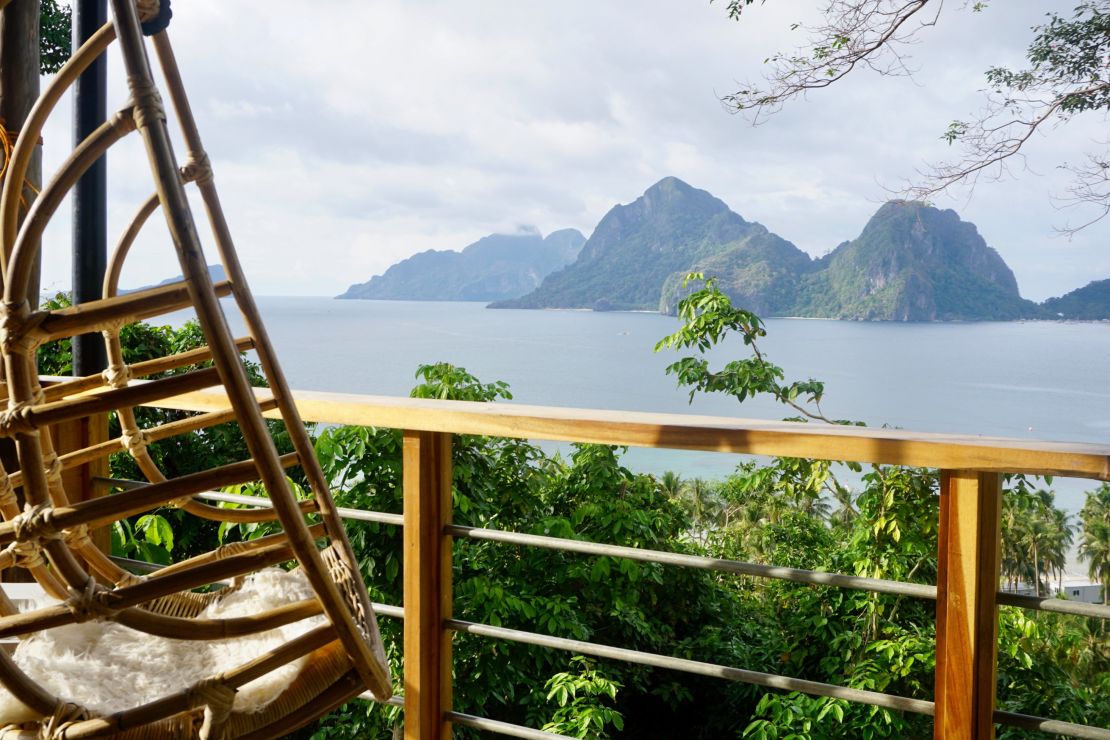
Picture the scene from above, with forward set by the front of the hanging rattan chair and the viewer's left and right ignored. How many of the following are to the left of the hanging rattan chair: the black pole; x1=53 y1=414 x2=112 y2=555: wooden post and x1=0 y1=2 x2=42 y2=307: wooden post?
3

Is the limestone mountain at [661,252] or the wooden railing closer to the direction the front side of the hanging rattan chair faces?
the wooden railing

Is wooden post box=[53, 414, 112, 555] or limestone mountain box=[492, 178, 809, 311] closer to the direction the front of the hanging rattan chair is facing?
the limestone mountain

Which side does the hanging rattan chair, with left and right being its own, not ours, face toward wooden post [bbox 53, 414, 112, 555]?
left

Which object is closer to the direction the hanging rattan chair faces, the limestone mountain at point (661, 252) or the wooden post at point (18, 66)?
the limestone mountain

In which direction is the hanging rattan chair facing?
to the viewer's right

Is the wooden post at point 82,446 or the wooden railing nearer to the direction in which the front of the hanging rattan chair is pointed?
the wooden railing

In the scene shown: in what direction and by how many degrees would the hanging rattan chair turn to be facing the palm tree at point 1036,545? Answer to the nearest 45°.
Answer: approximately 45° to its left

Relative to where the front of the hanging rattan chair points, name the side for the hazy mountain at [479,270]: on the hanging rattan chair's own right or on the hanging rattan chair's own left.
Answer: on the hanging rattan chair's own left

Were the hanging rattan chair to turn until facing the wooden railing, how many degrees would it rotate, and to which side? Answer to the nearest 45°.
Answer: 0° — it already faces it

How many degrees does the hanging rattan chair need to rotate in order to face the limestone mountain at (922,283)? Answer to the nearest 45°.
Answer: approximately 45° to its left

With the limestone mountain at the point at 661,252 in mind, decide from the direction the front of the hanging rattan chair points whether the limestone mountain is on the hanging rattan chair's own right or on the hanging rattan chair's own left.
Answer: on the hanging rattan chair's own left
